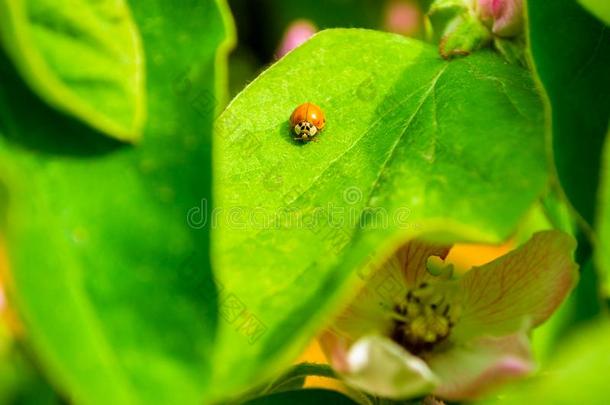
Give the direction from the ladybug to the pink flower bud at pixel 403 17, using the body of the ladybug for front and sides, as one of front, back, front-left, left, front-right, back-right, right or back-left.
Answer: back

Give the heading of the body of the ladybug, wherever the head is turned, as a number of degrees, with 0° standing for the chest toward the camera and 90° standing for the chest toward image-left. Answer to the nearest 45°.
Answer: approximately 0°
